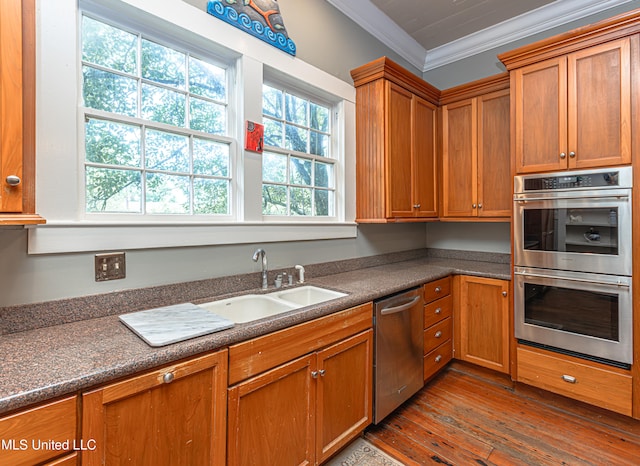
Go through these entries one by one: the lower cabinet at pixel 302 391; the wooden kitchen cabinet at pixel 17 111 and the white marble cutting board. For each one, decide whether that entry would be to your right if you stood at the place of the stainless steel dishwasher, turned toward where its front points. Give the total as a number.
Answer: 3

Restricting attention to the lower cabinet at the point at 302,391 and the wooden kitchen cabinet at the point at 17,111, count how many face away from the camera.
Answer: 0

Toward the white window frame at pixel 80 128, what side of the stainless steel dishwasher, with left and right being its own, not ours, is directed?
right

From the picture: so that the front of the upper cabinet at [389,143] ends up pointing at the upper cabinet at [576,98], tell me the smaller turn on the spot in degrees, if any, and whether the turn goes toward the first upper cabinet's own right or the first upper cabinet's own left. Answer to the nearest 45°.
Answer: approximately 45° to the first upper cabinet's own left

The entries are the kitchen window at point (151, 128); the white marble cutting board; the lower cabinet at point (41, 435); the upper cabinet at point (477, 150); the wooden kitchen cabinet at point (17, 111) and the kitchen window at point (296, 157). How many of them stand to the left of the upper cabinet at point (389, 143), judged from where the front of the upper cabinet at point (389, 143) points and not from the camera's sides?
1

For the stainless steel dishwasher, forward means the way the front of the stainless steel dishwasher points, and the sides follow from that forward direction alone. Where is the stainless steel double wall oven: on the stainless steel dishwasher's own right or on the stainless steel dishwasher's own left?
on the stainless steel dishwasher's own left

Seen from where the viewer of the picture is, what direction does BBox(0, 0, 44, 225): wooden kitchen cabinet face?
facing the viewer

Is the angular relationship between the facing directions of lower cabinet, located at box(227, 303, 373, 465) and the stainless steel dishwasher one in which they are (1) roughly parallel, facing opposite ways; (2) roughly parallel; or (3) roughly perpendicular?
roughly parallel

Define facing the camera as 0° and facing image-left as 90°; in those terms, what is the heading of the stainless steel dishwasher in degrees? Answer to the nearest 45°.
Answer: approximately 315°

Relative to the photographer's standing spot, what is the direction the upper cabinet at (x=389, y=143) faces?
facing the viewer and to the right of the viewer

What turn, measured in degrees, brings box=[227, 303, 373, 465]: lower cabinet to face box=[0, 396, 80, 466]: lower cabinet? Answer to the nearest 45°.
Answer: approximately 90° to its right

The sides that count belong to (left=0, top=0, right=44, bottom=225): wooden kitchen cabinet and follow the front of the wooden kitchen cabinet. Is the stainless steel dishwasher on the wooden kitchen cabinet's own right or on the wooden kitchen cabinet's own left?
on the wooden kitchen cabinet's own left

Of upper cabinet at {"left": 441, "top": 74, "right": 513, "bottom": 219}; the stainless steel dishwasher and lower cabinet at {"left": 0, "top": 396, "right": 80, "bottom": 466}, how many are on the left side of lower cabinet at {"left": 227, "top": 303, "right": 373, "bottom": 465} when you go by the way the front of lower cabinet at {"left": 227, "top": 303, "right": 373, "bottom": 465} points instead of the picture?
2

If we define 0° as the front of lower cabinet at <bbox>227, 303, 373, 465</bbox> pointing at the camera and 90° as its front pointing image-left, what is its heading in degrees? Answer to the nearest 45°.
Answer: approximately 315°

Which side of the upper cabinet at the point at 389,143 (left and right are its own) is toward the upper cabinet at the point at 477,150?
left

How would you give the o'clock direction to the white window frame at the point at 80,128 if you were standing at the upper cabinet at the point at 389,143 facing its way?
The white window frame is roughly at 3 o'clock from the upper cabinet.
